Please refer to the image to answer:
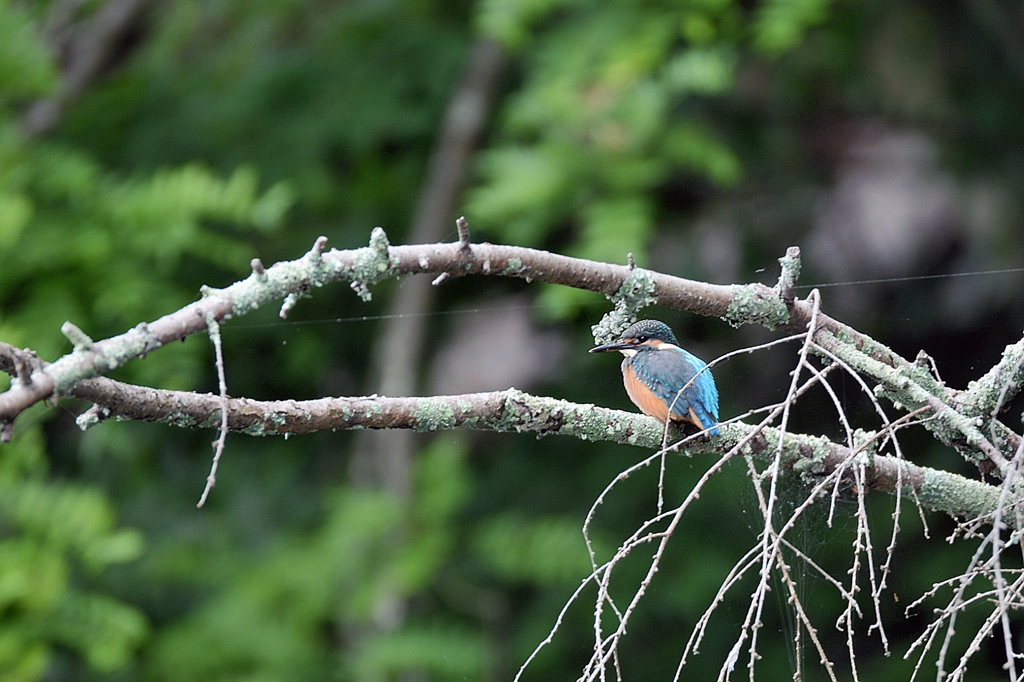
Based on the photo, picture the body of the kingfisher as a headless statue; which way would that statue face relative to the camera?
to the viewer's left
